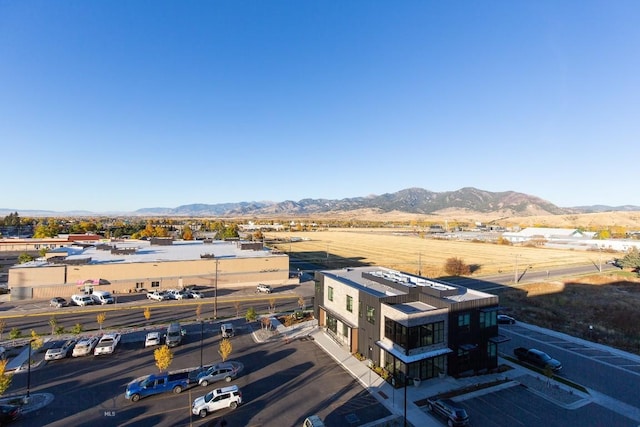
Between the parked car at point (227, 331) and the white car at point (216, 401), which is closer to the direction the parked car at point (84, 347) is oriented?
the white car

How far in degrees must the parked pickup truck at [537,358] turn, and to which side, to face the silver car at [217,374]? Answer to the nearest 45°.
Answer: approximately 90° to its right

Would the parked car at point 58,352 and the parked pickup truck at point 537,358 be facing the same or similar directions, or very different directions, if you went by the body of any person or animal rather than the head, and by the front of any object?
same or similar directions

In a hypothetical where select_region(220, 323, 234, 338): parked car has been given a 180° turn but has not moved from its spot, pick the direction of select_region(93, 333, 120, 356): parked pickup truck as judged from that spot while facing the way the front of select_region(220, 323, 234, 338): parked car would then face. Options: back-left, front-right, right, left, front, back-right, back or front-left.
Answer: right

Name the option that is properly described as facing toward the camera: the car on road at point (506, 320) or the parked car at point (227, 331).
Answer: the parked car

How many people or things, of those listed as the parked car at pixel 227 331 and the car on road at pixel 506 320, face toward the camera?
1

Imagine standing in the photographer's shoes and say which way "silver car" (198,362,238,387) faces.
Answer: facing the viewer and to the left of the viewer

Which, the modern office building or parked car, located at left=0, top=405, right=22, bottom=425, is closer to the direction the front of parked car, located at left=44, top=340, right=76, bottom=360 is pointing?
the parked car

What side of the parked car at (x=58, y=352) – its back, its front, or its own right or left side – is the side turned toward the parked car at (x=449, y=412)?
left

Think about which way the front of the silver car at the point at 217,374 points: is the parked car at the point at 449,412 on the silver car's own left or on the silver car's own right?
on the silver car's own left

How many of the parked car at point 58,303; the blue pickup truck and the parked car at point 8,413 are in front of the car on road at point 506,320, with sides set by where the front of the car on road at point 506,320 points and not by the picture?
0

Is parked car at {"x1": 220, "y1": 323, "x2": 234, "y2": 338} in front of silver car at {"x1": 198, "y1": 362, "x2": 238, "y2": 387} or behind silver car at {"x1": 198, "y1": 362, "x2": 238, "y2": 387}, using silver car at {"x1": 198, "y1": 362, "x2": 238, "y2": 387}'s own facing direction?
behind

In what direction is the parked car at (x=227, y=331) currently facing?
toward the camera

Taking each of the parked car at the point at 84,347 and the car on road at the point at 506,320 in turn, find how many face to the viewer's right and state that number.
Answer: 1

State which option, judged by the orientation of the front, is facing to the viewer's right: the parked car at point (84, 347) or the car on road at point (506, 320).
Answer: the car on road

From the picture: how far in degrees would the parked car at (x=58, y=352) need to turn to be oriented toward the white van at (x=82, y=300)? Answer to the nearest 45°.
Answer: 0° — it already faces it
